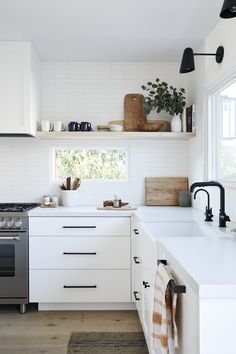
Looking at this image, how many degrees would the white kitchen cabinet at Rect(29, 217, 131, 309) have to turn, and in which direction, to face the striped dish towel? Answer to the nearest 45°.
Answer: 0° — it already faces it

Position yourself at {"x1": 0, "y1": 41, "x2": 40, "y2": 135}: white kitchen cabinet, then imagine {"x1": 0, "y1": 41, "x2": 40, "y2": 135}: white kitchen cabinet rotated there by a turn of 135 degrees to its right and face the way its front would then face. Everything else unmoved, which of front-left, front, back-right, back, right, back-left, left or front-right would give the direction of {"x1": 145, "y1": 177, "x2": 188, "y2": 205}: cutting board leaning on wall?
back-right

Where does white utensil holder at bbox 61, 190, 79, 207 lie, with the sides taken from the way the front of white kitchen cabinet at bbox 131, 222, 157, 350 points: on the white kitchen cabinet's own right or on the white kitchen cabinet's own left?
on the white kitchen cabinet's own right

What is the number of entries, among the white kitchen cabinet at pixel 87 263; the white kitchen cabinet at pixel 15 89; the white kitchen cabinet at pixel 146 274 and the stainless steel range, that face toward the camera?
3

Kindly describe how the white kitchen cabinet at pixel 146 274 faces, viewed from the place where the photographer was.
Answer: facing to the left of the viewer

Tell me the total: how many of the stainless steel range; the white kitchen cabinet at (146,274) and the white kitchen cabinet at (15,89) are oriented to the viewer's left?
1

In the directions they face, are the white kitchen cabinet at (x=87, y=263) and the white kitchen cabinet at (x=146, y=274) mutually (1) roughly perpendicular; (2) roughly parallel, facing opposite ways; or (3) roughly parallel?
roughly perpendicular

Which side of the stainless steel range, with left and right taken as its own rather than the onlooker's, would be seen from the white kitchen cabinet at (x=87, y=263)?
left

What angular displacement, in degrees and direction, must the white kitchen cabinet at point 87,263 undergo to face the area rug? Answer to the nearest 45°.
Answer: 0° — it already faces it

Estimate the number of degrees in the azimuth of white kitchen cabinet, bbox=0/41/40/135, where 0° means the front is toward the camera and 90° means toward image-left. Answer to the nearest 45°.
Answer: approximately 0°
